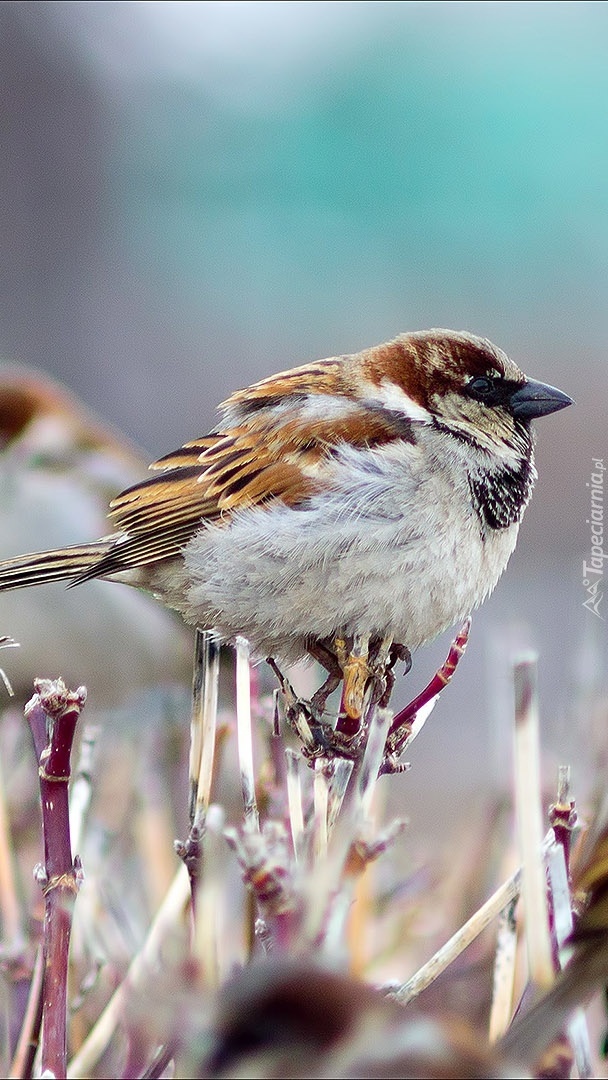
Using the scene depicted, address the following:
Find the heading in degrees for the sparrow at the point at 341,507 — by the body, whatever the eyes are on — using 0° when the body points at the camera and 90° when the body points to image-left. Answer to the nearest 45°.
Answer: approximately 270°
